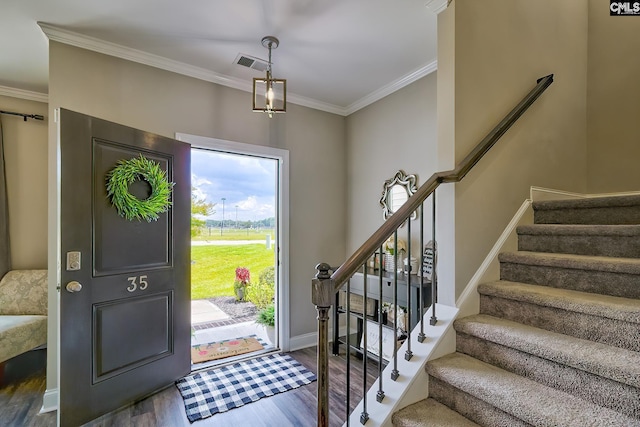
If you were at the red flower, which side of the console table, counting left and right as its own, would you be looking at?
right

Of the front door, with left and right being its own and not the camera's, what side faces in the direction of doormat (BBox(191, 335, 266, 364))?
left

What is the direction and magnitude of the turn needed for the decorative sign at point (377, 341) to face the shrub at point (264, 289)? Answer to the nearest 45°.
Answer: approximately 90° to its right

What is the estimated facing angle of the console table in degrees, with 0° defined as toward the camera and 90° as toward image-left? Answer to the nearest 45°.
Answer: approximately 45°

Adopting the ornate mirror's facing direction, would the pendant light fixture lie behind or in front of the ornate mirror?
in front

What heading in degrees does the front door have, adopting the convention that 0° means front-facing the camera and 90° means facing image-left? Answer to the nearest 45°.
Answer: approximately 315°

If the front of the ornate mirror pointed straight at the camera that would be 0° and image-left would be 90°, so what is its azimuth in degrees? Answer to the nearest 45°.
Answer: approximately 45°

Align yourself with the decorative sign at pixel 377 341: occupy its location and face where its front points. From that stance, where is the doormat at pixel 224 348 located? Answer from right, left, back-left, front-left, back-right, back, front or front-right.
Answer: front-right

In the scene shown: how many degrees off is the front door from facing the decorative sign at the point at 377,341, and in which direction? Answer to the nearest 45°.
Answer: approximately 45° to its left
